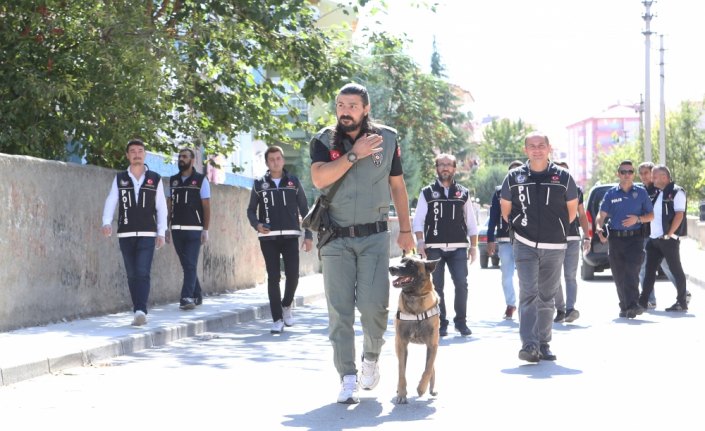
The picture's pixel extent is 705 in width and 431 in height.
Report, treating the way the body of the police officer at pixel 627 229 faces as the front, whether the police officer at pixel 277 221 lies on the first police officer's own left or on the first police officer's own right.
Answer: on the first police officer's own right

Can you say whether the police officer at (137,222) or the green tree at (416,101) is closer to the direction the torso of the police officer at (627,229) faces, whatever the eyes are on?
the police officer

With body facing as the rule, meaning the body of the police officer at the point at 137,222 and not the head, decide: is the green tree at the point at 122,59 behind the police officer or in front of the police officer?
behind

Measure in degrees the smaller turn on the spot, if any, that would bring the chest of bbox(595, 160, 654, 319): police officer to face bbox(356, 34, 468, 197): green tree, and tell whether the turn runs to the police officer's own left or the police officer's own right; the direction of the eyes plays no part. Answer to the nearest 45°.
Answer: approximately 180°

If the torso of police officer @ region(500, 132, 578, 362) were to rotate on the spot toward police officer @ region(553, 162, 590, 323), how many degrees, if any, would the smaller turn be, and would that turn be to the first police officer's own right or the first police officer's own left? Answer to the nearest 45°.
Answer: approximately 180°

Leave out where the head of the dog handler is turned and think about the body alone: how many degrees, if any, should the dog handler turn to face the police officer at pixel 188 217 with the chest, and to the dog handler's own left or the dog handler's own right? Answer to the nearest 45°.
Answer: approximately 180°

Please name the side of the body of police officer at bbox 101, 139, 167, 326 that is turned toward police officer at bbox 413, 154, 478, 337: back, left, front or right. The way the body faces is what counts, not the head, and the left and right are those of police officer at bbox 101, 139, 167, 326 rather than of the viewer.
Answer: left

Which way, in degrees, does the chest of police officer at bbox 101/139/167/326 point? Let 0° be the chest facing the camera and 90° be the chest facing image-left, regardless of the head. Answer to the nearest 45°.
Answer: approximately 0°
